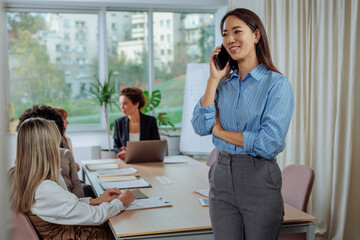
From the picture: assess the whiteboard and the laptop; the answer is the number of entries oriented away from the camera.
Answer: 1

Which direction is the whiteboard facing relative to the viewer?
toward the camera

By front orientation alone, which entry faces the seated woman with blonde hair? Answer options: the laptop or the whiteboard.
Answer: the whiteboard

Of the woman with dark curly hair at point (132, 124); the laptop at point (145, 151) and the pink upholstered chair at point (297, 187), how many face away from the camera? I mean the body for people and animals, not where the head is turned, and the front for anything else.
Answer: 1

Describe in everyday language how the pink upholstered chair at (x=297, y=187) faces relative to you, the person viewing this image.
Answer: facing the viewer and to the left of the viewer

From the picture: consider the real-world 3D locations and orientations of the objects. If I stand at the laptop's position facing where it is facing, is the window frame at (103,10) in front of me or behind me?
in front

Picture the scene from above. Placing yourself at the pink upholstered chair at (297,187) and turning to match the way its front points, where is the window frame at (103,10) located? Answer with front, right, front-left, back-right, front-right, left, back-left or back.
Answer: right

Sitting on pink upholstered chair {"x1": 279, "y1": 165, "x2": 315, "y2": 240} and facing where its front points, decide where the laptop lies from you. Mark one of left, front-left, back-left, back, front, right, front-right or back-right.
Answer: right

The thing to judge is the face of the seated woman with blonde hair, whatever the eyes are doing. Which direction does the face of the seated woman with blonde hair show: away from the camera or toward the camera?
away from the camera

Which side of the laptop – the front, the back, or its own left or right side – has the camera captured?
back

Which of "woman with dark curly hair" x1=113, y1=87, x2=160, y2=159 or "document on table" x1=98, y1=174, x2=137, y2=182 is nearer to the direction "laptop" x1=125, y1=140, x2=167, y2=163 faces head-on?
the woman with dark curly hair

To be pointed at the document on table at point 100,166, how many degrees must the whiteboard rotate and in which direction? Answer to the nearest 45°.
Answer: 0° — it already faces it

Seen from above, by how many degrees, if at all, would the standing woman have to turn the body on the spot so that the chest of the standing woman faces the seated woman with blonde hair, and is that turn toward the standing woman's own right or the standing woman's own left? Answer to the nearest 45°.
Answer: approximately 45° to the standing woman's own right

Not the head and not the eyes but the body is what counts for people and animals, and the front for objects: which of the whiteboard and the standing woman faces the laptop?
the whiteboard

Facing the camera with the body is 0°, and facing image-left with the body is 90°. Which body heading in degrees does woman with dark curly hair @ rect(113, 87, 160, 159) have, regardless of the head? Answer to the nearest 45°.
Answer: approximately 45°

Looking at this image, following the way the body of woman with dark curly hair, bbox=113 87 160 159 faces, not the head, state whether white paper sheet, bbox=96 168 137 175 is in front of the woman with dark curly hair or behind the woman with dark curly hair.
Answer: in front

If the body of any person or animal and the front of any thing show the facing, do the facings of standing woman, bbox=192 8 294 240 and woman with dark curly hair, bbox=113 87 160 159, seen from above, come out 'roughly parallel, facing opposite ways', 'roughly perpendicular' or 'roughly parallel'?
roughly parallel

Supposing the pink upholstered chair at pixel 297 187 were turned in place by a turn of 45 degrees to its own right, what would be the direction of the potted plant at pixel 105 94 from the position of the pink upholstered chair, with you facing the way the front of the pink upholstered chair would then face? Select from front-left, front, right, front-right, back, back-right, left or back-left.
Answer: front-right
